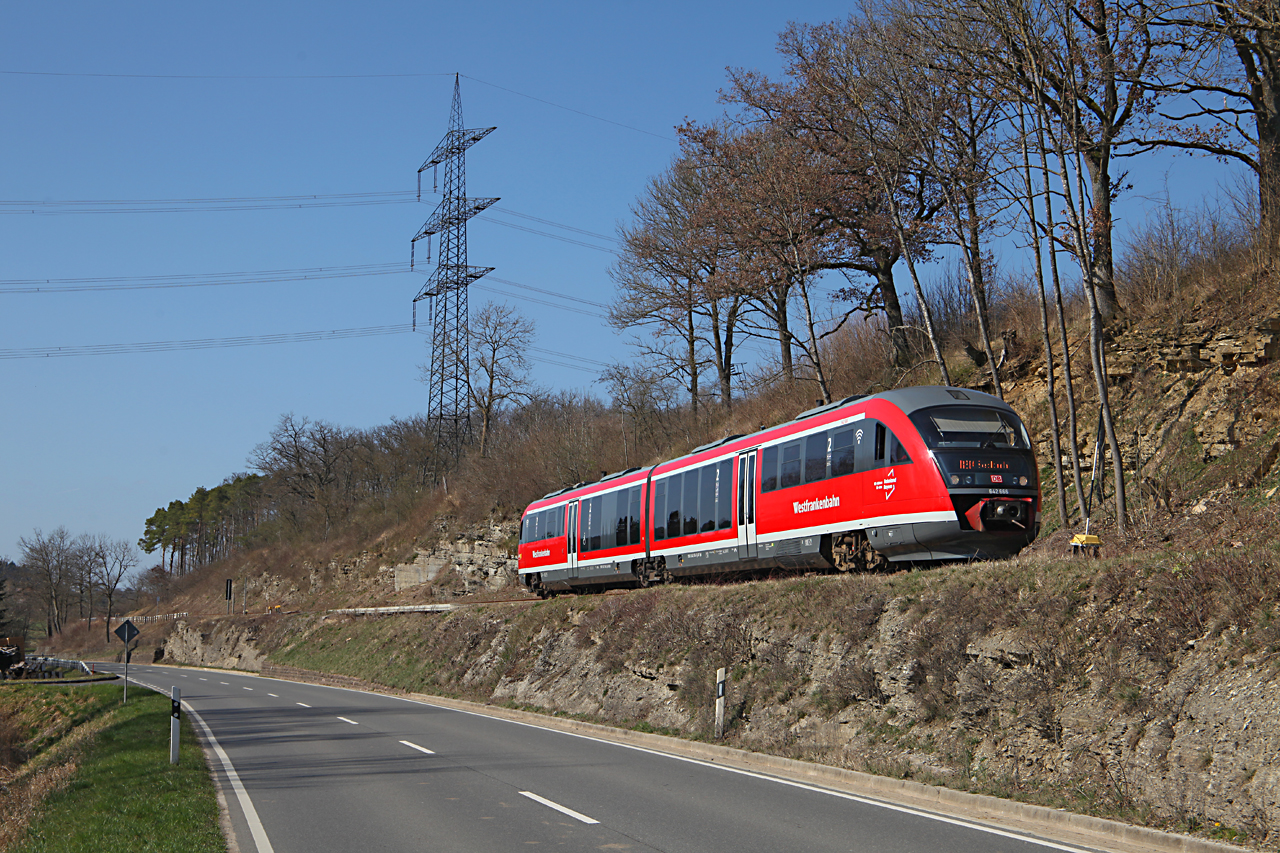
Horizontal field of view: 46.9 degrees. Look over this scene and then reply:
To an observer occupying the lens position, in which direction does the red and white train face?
facing the viewer and to the right of the viewer

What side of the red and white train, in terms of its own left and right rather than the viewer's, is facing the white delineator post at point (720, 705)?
right
